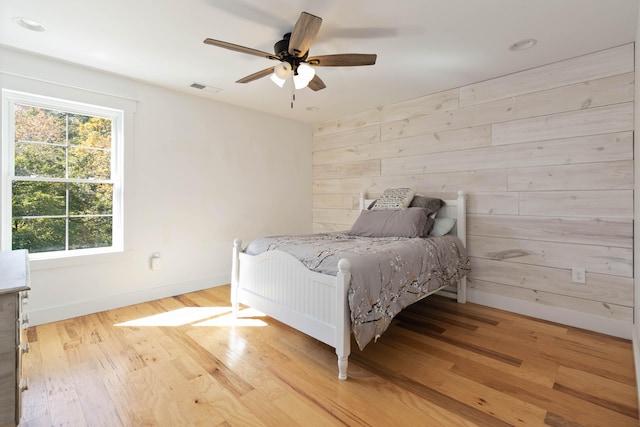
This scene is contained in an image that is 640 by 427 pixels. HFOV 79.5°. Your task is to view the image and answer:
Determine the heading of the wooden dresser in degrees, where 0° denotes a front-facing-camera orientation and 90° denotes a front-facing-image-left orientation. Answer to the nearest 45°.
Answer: approximately 270°

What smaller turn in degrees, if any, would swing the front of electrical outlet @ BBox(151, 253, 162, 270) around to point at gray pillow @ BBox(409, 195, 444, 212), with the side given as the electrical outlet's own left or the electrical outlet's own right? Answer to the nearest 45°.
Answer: approximately 45° to the electrical outlet's own left

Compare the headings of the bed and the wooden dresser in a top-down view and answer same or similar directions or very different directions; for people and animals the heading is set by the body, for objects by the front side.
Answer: very different directions

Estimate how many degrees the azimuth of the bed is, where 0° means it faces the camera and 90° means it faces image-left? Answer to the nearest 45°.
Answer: approximately 45°

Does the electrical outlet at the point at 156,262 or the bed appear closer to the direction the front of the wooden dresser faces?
the bed

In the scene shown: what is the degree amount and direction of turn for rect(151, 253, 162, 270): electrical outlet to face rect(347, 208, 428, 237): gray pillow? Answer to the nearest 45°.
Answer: approximately 45° to its left
